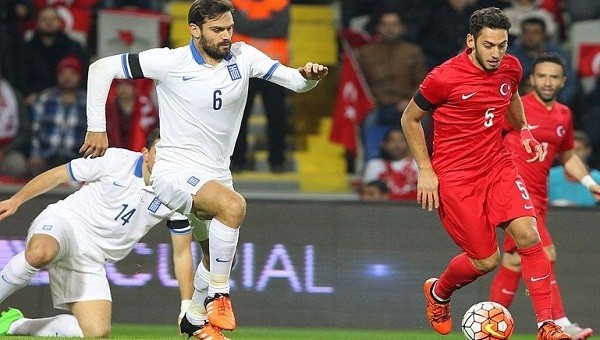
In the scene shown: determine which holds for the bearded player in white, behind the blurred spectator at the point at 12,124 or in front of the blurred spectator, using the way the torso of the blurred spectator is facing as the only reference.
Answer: in front

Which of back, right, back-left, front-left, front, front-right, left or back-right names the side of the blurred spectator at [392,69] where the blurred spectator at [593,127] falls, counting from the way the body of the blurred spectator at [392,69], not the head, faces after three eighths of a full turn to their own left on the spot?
front-right

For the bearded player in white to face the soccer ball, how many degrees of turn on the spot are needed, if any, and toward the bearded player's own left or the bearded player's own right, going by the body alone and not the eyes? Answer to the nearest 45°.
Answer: approximately 45° to the bearded player's own left

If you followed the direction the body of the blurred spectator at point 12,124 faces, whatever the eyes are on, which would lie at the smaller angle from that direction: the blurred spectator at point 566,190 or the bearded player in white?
the bearded player in white

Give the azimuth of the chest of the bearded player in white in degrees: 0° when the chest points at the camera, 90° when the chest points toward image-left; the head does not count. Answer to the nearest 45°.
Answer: approximately 315°

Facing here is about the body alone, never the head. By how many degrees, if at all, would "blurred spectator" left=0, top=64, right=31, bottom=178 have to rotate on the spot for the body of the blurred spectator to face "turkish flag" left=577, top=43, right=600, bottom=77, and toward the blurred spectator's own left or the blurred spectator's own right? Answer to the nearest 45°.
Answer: approximately 90° to the blurred spectator's own left

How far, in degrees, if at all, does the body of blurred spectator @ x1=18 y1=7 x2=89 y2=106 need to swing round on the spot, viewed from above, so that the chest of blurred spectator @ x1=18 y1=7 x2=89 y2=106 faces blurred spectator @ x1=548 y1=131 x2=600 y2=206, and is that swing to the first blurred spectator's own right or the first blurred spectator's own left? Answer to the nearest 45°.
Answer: approximately 45° to the first blurred spectator's own left

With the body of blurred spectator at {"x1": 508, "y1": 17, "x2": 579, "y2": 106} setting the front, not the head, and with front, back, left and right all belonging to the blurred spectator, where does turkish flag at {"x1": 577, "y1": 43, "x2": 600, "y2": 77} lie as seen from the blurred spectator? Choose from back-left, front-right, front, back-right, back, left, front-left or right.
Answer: back-left
